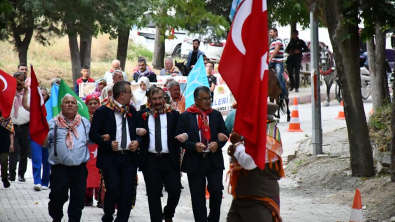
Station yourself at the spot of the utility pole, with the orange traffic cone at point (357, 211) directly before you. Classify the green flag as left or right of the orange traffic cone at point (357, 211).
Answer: right

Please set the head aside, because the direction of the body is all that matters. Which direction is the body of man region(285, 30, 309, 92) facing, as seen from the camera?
toward the camera

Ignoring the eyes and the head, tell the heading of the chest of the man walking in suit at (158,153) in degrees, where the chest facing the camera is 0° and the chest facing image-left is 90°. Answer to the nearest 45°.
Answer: approximately 0°

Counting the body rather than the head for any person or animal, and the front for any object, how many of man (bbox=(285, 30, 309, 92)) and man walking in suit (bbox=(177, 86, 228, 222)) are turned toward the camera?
2

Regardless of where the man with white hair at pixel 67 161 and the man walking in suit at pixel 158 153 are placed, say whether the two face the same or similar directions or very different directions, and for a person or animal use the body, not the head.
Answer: same or similar directions

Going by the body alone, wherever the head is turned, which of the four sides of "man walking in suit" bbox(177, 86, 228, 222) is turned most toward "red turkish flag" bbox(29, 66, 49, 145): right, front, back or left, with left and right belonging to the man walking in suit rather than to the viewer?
right

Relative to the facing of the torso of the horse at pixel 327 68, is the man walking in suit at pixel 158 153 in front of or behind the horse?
in front

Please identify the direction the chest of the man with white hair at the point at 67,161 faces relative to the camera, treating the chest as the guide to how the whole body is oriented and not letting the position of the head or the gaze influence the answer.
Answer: toward the camera

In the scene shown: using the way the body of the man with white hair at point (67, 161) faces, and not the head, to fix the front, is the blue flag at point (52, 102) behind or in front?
behind

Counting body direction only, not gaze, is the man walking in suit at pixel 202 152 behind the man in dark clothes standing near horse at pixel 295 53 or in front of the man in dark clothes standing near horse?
in front

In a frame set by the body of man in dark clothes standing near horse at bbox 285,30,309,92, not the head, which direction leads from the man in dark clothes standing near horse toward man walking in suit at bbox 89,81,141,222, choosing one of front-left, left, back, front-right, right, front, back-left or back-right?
front

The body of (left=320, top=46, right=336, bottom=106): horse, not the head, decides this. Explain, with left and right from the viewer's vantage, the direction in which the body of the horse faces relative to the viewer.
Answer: facing the viewer
